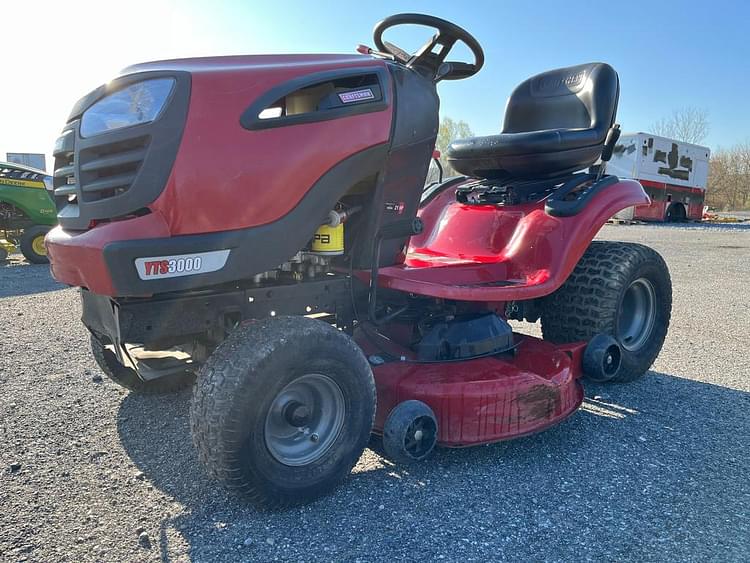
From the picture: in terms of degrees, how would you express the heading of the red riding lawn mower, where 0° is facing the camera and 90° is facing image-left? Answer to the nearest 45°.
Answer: approximately 45°

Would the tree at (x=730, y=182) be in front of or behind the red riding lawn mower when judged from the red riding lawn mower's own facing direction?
behind

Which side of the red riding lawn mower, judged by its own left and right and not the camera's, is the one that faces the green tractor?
right

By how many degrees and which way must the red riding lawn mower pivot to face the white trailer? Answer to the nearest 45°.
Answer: approximately 180°
